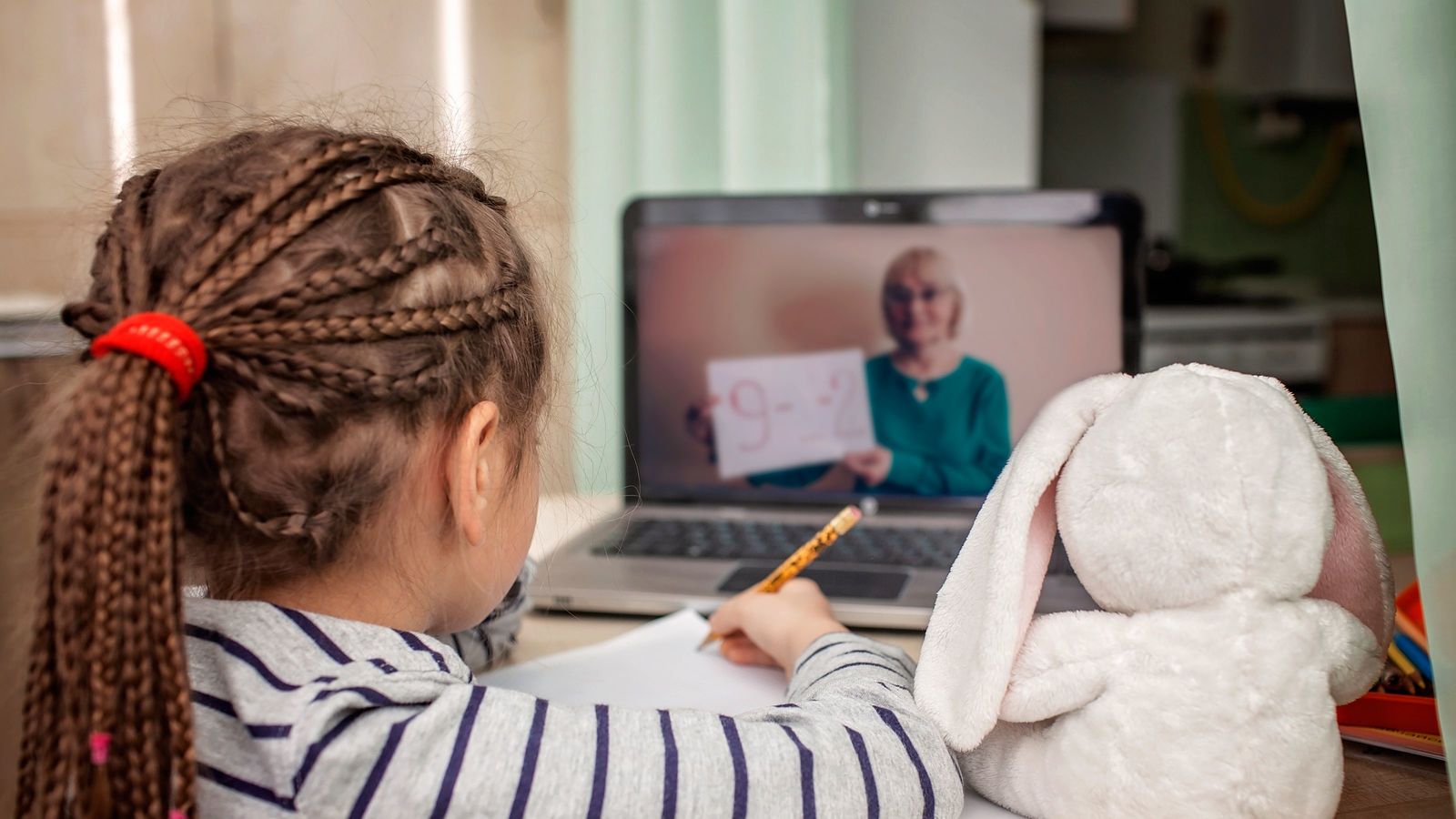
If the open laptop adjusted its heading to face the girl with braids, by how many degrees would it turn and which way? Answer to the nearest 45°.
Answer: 0° — it already faces them

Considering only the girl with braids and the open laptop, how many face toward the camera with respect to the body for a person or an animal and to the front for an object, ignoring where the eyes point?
1

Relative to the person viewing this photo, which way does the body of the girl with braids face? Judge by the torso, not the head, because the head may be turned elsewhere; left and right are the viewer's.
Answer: facing away from the viewer and to the right of the viewer

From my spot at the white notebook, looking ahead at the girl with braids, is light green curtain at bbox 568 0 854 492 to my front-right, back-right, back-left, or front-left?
back-right

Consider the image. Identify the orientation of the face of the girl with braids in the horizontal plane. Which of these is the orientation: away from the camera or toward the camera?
away from the camera
